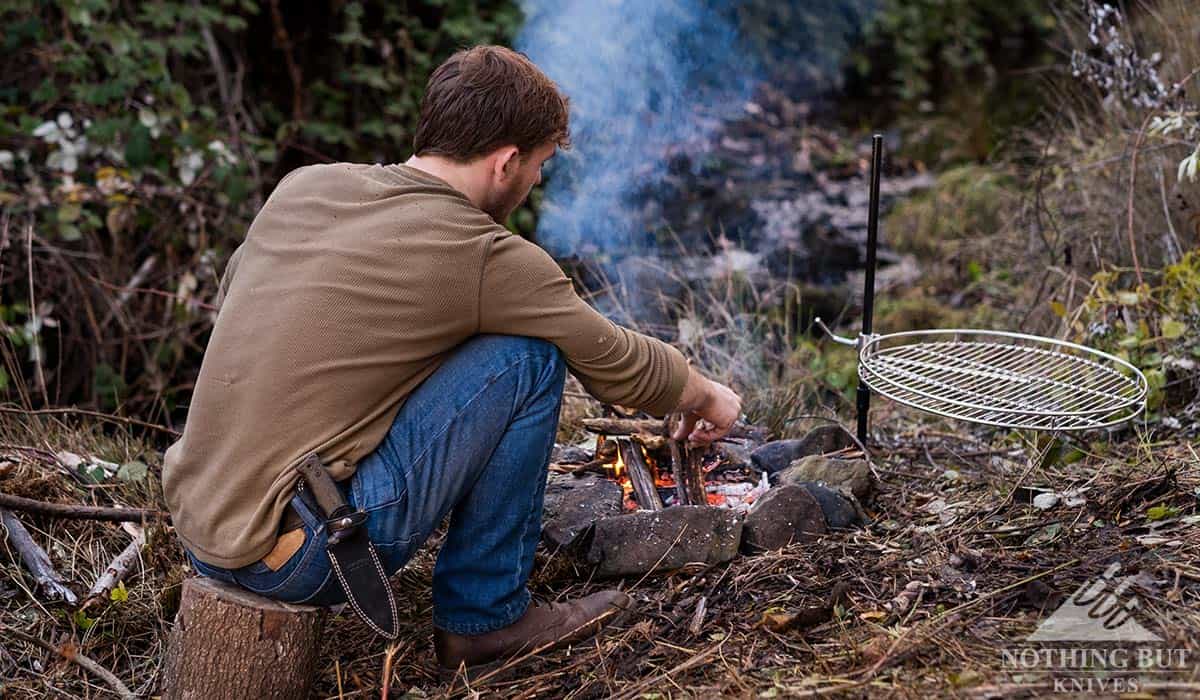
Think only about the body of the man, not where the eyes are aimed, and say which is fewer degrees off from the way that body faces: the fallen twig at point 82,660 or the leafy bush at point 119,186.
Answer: the leafy bush

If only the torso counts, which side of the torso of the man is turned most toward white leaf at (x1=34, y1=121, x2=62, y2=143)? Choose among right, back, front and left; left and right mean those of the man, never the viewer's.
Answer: left

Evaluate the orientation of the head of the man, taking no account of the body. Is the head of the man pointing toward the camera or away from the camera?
away from the camera

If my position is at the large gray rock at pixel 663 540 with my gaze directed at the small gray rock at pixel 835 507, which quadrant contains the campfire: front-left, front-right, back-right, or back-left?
front-left

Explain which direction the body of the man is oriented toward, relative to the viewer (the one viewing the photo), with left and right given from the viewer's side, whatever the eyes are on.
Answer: facing away from the viewer and to the right of the viewer

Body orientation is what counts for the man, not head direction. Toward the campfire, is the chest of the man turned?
yes

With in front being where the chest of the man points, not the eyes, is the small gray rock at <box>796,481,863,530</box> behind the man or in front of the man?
in front

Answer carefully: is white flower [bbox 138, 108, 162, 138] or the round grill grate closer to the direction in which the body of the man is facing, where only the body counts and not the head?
the round grill grate

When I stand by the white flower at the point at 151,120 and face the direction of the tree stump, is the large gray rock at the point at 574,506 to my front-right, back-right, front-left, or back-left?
front-left

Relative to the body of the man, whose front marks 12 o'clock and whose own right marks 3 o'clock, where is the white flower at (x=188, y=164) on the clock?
The white flower is roughly at 10 o'clock from the man.

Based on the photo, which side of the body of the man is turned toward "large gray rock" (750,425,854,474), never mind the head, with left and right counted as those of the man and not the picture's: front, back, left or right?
front

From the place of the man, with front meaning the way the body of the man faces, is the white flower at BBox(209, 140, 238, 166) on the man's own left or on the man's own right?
on the man's own left

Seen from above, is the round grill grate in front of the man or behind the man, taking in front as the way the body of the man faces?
in front
